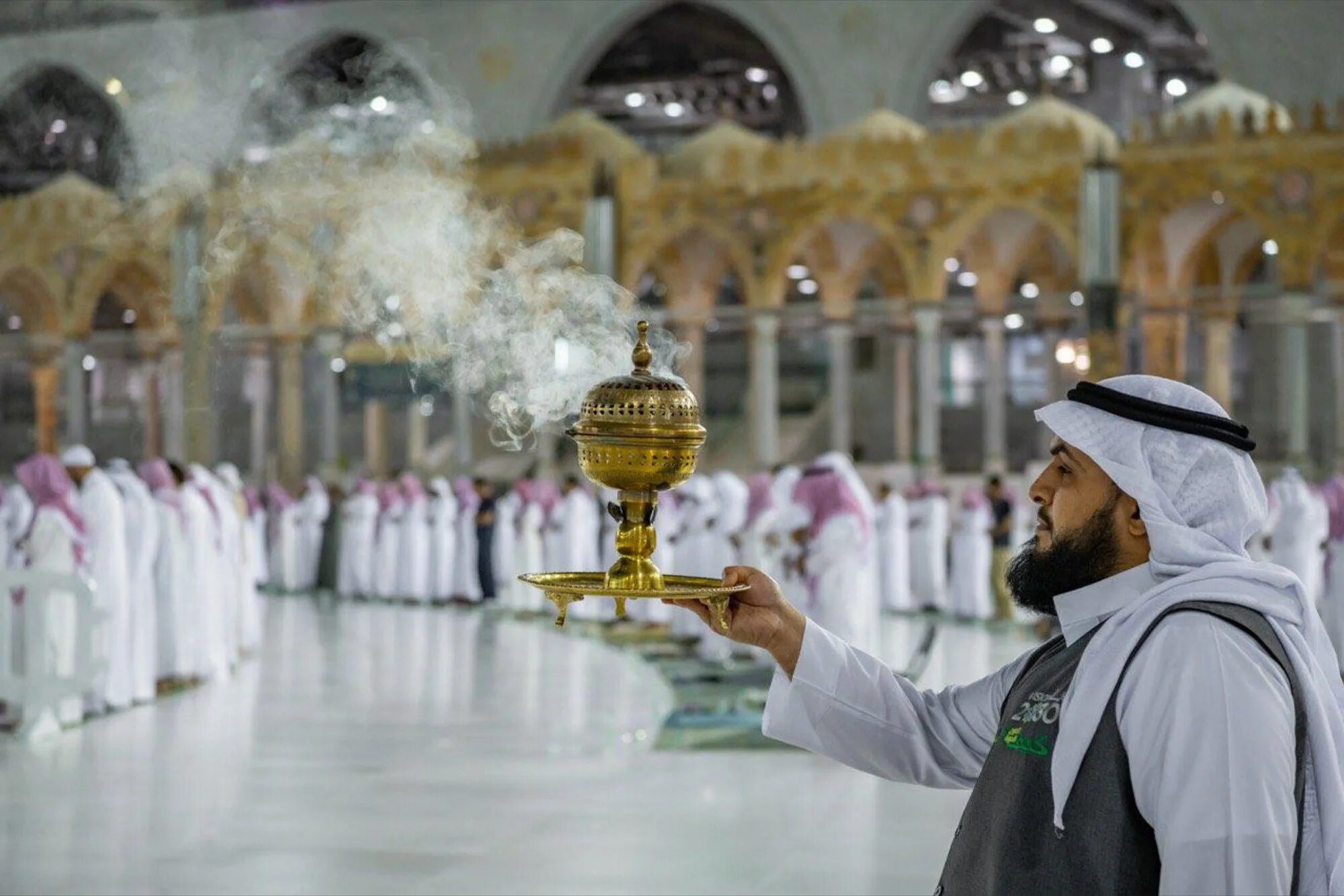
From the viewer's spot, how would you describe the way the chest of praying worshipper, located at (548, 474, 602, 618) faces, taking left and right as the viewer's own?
facing away from the viewer and to the left of the viewer

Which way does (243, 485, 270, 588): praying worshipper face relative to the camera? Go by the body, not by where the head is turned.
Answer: to the viewer's left

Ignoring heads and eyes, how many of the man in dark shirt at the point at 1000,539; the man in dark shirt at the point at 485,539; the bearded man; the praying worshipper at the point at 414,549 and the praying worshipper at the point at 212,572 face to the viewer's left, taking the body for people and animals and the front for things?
5

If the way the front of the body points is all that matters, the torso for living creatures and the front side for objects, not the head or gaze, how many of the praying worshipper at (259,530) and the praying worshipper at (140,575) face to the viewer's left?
2

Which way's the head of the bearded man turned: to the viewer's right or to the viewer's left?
to the viewer's left

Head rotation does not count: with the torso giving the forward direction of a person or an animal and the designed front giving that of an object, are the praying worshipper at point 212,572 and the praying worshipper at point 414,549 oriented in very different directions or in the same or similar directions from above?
same or similar directions

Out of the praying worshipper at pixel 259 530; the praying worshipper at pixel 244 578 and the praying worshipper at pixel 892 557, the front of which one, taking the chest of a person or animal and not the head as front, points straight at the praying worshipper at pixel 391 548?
the praying worshipper at pixel 892 557

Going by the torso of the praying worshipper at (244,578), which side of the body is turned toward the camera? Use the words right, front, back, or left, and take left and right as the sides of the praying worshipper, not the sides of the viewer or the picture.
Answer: left

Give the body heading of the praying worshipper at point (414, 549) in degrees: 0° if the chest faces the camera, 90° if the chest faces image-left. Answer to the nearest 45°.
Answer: approximately 90°

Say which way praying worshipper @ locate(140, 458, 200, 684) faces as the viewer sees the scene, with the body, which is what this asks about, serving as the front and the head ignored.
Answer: to the viewer's left

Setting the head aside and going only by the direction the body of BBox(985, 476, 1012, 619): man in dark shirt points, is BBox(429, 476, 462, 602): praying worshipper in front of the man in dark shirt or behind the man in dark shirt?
in front

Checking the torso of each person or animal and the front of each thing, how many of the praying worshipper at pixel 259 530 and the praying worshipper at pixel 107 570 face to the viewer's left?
2

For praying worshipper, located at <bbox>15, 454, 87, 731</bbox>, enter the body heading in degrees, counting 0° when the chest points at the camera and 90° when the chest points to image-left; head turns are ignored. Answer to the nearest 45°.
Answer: approximately 135°

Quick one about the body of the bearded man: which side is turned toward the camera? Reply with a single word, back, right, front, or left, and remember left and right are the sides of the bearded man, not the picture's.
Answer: left
